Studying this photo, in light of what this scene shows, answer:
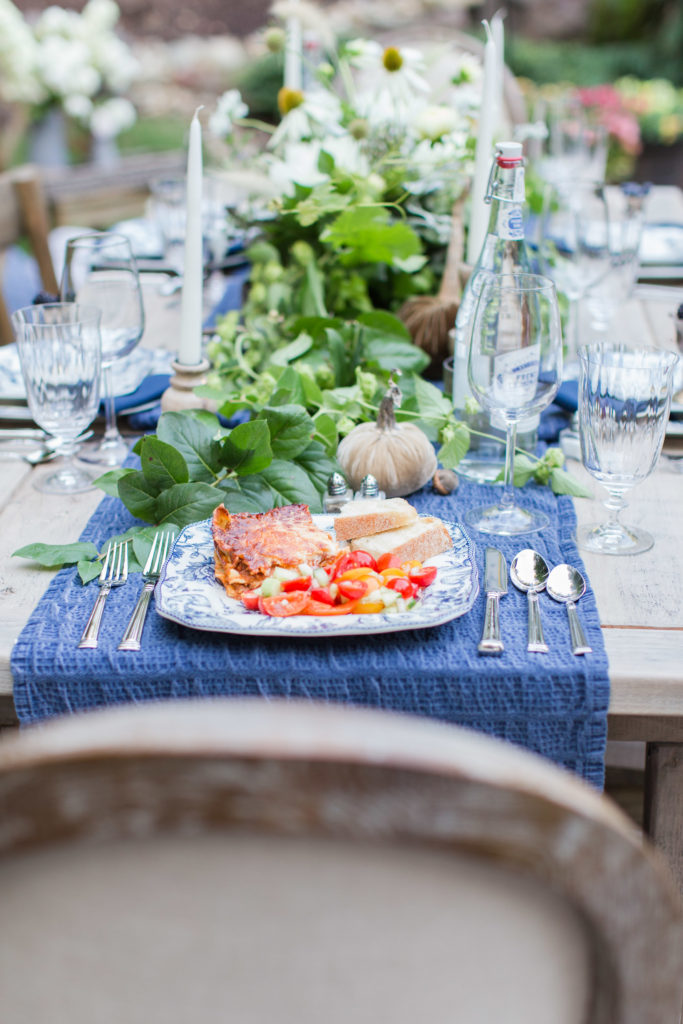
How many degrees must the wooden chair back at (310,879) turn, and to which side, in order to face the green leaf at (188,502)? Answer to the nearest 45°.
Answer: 0° — it already faces it

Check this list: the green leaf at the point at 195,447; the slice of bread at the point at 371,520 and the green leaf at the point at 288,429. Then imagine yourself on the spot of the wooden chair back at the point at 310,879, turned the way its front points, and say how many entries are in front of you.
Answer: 3

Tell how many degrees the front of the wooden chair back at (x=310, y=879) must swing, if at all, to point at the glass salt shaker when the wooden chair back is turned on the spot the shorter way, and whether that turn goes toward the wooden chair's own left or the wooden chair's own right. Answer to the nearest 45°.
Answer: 0° — it already faces it

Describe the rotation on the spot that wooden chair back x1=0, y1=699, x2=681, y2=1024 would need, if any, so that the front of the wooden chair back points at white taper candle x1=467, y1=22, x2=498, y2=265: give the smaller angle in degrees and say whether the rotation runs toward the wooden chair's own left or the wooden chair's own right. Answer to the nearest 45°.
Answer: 0° — it already faces it

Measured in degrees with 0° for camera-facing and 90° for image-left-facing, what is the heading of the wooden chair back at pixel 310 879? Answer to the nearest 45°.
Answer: approximately 180°

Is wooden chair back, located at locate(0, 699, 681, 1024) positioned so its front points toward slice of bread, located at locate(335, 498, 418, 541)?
yes

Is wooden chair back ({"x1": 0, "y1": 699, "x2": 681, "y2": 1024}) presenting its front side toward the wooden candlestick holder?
yes

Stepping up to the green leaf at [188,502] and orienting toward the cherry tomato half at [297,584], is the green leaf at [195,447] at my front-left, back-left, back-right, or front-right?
back-left

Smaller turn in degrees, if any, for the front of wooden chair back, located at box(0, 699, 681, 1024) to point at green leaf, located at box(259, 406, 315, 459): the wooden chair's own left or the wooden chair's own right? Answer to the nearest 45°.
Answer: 0° — it already faces it
